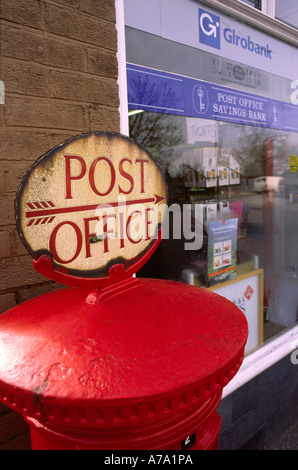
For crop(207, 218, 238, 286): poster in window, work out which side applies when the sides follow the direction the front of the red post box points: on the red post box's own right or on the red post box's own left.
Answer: on the red post box's own left

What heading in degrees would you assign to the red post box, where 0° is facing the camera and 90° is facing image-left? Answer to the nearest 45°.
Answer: approximately 315°

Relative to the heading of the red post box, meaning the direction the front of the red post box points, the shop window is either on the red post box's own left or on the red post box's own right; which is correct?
on the red post box's own left
